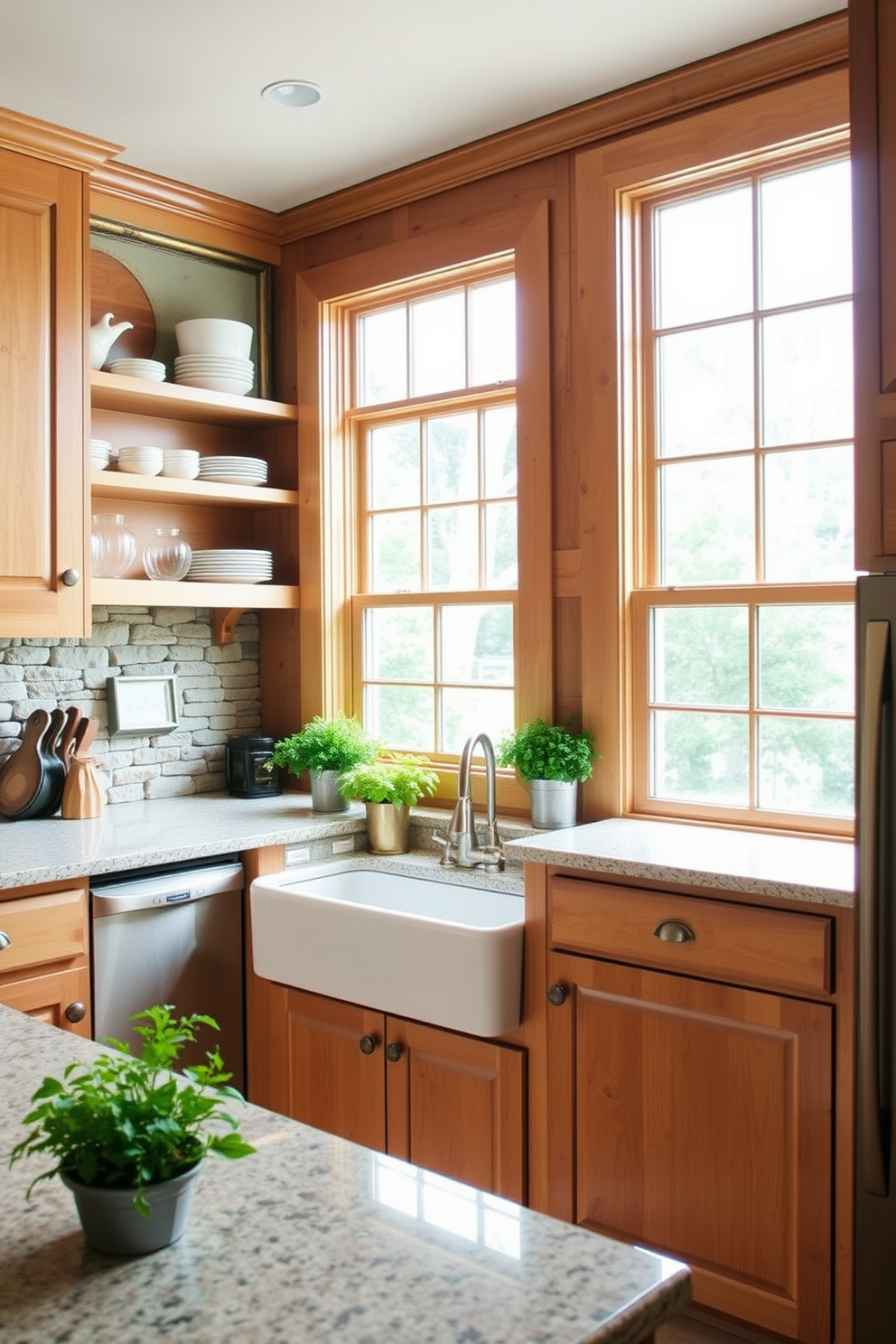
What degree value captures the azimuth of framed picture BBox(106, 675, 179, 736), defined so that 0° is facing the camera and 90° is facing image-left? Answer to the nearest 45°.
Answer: approximately 315°

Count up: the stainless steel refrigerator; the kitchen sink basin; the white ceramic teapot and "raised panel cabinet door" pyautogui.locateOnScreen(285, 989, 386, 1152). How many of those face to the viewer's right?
1

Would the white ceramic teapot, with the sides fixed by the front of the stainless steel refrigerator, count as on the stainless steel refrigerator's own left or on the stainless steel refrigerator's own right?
on the stainless steel refrigerator's own right

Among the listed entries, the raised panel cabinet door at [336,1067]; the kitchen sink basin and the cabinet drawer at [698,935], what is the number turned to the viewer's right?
0

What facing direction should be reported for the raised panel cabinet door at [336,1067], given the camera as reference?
facing the viewer and to the left of the viewer

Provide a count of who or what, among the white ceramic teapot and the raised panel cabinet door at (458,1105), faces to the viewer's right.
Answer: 1

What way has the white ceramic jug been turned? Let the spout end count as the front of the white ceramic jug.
to the viewer's right

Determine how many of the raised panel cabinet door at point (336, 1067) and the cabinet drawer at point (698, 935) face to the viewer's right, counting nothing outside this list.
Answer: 0

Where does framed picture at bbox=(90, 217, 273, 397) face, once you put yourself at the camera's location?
facing the viewer and to the right of the viewer

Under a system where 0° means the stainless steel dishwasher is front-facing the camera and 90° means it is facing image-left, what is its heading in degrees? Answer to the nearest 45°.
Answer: approximately 315°

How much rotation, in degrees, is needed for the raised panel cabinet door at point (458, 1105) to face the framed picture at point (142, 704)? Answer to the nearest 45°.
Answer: approximately 90° to its right

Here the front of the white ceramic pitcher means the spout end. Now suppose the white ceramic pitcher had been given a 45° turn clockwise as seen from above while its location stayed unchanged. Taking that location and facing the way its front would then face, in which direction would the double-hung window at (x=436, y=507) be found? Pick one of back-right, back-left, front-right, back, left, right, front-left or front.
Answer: front-left

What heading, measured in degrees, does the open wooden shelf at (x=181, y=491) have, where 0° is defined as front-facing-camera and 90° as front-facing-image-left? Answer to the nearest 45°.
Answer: approximately 315°
